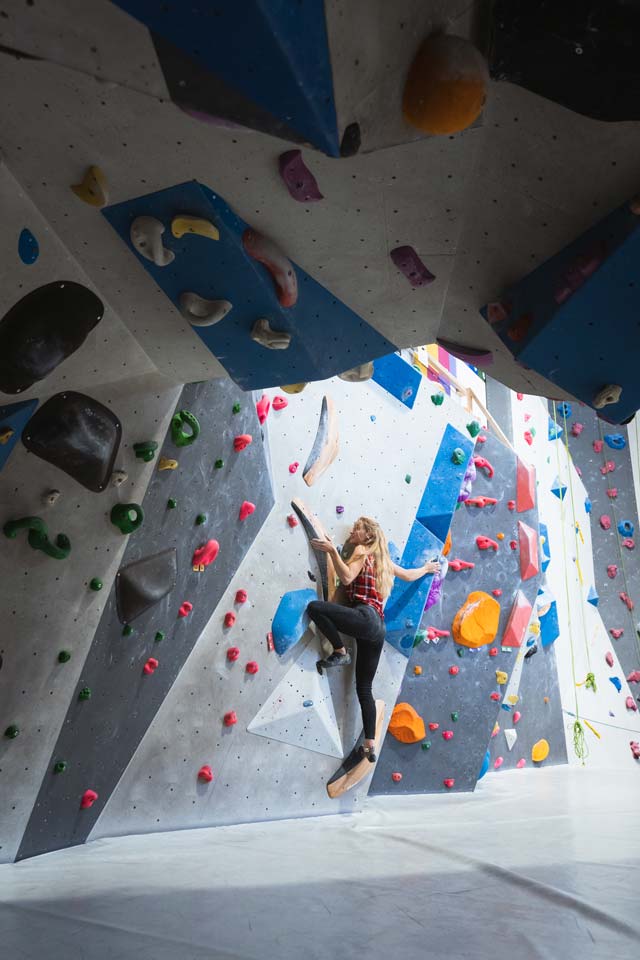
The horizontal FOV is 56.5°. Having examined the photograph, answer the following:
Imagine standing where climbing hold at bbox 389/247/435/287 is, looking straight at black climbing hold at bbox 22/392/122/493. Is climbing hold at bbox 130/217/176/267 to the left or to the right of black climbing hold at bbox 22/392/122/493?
left

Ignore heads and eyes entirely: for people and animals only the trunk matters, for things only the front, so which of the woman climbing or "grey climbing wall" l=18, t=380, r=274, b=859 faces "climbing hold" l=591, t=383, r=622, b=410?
the grey climbing wall

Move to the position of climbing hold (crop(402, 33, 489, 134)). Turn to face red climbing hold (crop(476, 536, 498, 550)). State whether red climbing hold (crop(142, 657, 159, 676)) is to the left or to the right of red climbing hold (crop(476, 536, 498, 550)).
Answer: left

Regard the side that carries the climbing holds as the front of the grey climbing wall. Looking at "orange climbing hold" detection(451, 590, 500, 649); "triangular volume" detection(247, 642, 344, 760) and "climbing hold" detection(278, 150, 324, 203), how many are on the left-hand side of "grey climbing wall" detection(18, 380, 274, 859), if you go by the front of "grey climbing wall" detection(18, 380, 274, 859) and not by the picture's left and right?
2

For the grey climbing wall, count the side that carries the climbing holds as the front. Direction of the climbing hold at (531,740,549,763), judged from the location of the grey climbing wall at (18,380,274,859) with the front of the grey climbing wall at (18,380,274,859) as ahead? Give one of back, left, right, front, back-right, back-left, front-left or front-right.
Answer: left

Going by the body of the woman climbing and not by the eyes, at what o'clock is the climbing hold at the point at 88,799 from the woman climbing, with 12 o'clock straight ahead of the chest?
The climbing hold is roughly at 9 o'clock from the woman climbing.

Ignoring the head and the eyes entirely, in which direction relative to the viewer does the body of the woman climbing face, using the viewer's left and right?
facing away from the viewer and to the left of the viewer

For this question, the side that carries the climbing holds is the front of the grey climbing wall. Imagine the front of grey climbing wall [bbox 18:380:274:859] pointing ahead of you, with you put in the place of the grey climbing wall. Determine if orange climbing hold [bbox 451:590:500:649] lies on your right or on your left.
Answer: on your left

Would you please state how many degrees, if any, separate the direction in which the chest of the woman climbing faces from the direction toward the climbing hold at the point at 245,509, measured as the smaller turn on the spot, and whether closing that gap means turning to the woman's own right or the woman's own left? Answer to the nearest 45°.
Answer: approximately 90° to the woman's own left

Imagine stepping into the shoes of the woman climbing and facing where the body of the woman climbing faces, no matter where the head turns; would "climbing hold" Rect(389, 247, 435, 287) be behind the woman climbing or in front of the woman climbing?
behind

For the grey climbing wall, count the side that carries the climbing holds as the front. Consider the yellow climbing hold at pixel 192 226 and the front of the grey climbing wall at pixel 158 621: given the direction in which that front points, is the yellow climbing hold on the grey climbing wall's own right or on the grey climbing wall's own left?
on the grey climbing wall's own right
